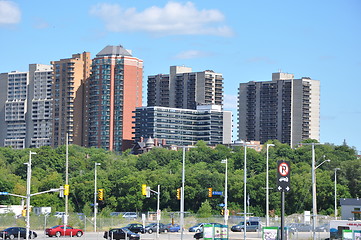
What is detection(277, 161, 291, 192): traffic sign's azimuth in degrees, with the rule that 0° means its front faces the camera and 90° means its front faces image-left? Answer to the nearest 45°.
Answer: approximately 0°
